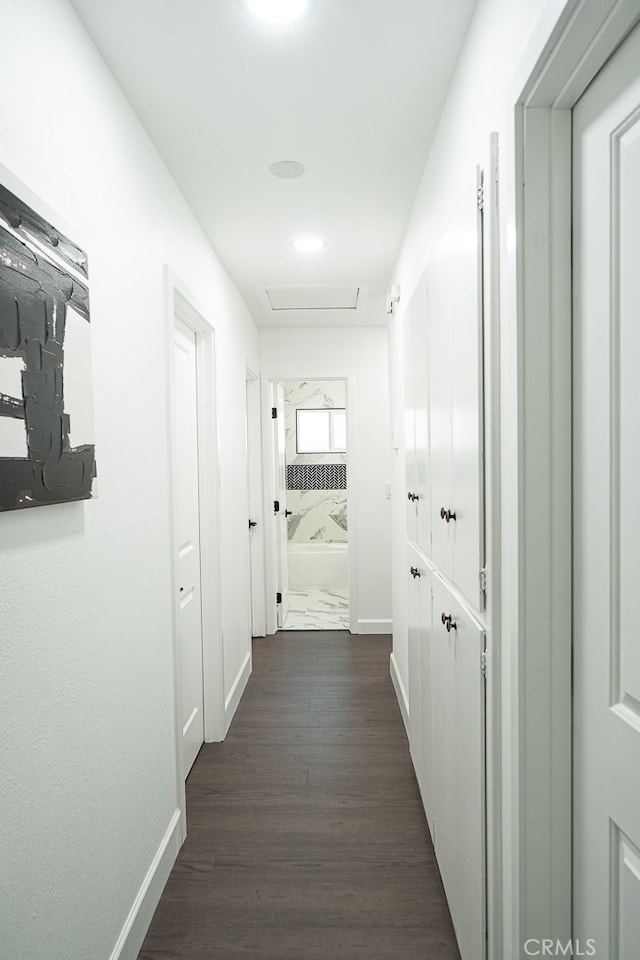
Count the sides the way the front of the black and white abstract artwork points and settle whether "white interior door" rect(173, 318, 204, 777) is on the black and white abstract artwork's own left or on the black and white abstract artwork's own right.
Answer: on the black and white abstract artwork's own left

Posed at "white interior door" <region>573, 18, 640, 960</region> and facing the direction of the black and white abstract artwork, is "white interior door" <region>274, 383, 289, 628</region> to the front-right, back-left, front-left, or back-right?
front-right

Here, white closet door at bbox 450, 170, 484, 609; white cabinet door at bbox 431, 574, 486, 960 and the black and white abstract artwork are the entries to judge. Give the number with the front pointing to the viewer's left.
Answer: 2

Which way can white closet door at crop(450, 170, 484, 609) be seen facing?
to the viewer's left

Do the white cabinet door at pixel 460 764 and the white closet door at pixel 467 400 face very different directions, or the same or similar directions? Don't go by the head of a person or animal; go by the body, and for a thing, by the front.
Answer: same or similar directions

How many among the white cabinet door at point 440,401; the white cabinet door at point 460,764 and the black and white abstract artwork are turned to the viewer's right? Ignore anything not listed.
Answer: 1

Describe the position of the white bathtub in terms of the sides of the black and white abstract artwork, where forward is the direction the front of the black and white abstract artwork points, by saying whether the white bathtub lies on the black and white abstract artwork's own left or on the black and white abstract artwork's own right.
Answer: on the black and white abstract artwork's own left

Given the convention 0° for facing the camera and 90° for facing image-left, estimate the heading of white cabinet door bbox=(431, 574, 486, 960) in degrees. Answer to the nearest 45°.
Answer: approximately 90°

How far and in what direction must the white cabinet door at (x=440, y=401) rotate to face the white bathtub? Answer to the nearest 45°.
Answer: approximately 90° to its right

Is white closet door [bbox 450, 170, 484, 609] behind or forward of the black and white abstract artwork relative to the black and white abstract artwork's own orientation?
forward

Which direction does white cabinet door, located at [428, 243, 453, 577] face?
to the viewer's left

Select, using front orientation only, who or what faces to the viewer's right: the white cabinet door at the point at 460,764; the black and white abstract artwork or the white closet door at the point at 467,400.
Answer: the black and white abstract artwork

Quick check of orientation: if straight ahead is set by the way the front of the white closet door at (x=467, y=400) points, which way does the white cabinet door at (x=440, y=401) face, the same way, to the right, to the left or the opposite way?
the same way

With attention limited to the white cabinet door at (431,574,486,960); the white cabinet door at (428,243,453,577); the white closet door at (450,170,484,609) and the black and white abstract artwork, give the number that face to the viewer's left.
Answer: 3

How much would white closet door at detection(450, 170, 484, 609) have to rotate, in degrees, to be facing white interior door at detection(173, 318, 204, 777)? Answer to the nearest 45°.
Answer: approximately 45° to its right

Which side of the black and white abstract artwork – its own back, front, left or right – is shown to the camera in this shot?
right

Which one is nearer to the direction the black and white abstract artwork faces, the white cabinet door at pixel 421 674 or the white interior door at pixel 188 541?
the white cabinet door
